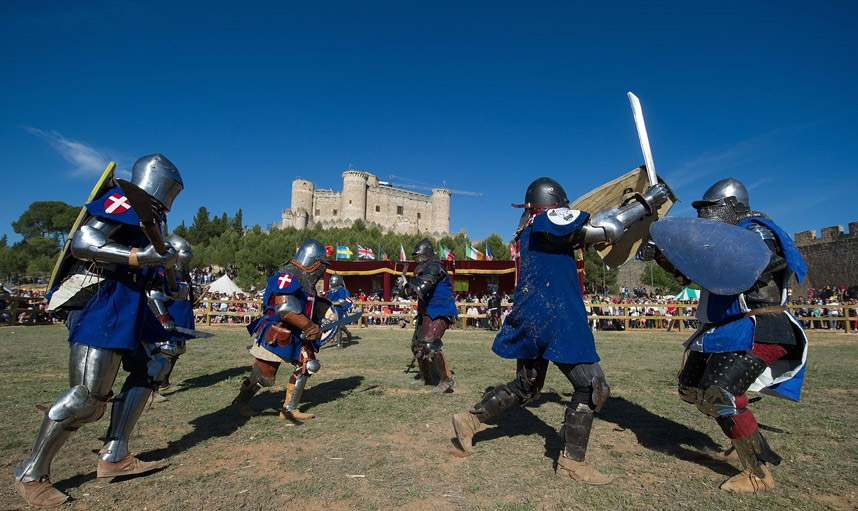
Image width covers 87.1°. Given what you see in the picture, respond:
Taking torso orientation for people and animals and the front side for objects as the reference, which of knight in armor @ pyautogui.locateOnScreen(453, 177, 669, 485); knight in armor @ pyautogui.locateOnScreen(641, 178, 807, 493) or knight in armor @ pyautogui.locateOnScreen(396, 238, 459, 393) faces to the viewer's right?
knight in armor @ pyautogui.locateOnScreen(453, 177, 669, 485)

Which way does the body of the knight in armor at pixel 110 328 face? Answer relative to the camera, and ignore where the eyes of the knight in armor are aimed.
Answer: to the viewer's right

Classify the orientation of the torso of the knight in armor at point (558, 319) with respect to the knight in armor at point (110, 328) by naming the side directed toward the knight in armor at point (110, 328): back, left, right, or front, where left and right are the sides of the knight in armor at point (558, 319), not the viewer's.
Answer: back

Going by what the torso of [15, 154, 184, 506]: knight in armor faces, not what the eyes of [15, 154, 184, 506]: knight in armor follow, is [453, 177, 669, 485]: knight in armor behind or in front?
in front

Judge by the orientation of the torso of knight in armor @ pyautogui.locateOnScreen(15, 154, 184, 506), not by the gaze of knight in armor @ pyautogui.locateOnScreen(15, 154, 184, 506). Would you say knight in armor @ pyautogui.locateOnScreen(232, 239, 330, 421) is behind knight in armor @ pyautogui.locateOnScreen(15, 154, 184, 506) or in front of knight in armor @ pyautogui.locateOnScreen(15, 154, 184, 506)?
in front

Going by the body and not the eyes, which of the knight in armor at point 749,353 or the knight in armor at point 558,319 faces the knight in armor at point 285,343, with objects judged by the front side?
the knight in armor at point 749,353

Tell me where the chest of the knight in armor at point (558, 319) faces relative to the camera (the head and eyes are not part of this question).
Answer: to the viewer's right

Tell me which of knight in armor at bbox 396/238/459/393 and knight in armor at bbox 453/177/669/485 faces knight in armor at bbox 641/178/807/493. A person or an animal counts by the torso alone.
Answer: knight in armor at bbox 453/177/669/485

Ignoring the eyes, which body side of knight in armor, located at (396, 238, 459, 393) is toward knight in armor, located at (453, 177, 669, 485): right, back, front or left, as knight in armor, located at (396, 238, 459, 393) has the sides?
left

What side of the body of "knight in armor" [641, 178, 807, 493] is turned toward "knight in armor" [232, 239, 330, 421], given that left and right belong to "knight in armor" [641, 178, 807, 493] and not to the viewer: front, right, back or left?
front

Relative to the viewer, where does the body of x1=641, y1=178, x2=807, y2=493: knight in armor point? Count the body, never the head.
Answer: to the viewer's left
